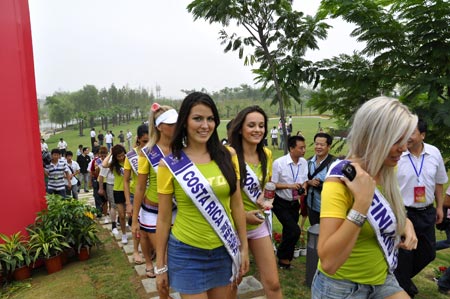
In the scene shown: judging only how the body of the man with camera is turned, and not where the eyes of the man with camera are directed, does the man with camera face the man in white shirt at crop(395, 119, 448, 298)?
no

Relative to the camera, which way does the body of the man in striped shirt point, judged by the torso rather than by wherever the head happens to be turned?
toward the camera

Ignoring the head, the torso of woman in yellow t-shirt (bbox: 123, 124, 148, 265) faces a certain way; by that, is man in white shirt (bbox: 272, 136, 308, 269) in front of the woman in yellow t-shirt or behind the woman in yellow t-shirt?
in front

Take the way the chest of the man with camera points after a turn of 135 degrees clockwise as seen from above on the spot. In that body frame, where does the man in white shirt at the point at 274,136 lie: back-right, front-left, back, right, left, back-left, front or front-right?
front

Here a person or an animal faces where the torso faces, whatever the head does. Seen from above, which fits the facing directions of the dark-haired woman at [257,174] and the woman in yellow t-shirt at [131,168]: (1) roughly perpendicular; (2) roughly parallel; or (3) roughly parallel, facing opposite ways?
roughly parallel

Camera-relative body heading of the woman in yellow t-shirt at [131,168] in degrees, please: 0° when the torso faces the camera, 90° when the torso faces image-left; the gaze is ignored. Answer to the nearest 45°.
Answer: approximately 315°

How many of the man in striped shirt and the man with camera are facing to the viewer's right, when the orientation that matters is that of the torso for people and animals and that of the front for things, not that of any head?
0

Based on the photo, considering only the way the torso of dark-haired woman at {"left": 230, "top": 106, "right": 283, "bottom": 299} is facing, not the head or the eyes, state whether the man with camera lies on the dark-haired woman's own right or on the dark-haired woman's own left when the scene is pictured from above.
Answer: on the dark-haired woman's own left

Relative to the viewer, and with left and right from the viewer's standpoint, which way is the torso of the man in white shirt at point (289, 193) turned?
facing the viewer and to the right of the viewer

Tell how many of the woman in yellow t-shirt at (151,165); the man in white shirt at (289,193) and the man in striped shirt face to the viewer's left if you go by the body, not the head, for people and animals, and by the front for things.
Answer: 0

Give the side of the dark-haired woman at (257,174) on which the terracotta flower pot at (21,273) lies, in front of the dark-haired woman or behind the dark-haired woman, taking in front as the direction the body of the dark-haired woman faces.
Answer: behind

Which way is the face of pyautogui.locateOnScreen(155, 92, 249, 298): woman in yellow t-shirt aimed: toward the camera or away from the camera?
toward the camera
